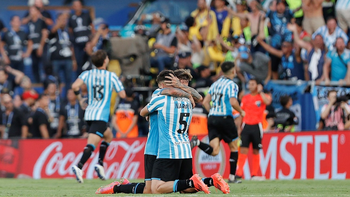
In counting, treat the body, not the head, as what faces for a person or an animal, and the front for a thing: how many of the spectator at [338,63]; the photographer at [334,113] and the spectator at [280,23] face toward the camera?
3

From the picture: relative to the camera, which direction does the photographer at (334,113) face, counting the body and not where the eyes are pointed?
toward the camera

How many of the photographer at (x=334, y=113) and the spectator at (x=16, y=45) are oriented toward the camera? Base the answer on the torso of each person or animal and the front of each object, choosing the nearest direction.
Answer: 2

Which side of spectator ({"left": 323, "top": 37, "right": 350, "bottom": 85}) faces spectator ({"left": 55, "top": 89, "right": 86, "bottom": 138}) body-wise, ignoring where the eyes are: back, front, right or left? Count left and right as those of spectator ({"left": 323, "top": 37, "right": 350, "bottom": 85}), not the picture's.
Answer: right

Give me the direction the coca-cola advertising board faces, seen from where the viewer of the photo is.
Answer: facing the viewer

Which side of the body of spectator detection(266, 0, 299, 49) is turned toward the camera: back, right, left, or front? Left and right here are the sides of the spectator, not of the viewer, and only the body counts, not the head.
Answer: front

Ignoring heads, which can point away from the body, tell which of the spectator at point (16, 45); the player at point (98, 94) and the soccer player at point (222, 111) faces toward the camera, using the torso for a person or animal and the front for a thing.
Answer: the spectator

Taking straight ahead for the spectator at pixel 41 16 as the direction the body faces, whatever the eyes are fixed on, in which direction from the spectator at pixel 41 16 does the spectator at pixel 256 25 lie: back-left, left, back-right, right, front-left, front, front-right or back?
front-left

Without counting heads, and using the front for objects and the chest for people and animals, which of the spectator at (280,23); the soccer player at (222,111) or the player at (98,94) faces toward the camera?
the spectator

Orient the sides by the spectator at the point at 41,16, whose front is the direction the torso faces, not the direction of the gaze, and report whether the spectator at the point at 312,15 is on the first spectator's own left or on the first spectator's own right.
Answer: on the first spectator's own left
